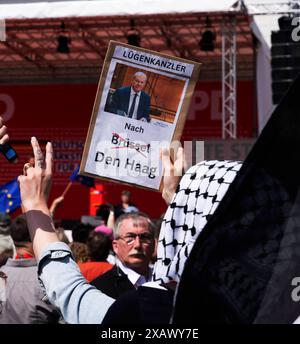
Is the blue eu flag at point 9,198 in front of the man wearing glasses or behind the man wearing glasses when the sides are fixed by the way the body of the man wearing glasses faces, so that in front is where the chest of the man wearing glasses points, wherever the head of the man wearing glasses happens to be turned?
behind

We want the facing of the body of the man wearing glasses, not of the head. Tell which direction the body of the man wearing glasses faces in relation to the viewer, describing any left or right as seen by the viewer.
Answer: facing the viewer and to the right of the viewer
